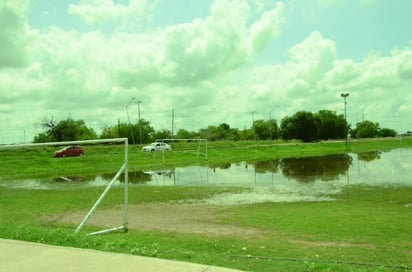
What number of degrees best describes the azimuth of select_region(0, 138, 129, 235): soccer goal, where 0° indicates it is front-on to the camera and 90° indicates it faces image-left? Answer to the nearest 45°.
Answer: approximately 225°

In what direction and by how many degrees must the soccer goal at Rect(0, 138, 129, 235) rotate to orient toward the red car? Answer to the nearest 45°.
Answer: approximately 45° to its left
